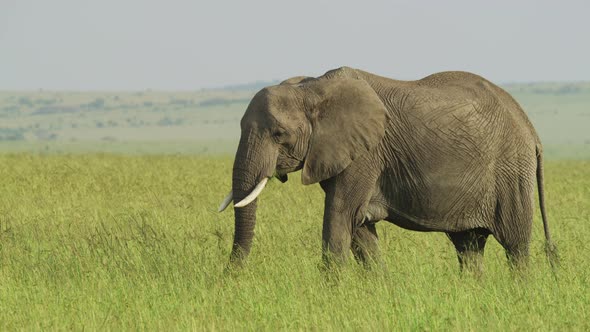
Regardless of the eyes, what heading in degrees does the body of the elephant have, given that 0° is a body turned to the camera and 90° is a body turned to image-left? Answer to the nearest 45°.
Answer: approximately 90°
